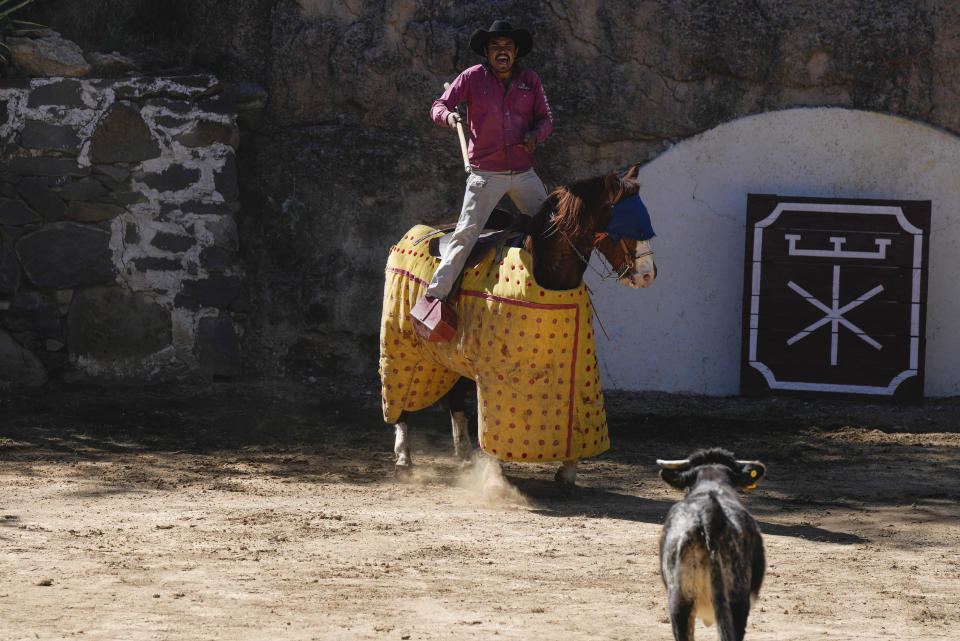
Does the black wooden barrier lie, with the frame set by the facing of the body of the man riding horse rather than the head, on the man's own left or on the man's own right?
on the man's own left

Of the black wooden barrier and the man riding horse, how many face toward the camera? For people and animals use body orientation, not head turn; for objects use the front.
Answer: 2

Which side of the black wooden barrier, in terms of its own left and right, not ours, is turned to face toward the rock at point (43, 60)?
right

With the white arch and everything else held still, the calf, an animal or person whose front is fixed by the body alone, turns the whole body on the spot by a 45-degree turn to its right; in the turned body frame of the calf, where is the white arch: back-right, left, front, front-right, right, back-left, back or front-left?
front-left

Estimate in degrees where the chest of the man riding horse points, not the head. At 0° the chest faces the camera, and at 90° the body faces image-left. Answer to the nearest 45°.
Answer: approximately 0°

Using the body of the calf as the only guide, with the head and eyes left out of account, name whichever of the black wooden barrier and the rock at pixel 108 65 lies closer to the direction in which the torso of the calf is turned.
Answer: the black wooden barrier

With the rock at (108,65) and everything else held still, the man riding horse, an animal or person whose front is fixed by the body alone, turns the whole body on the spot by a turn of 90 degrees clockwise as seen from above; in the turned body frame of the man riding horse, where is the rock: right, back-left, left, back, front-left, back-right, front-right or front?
front-right

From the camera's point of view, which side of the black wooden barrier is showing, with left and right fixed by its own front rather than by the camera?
front

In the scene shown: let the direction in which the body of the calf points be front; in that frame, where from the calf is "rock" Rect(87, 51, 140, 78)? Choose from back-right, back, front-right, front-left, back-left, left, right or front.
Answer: front-left

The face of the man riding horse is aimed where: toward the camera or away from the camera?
toward the camera

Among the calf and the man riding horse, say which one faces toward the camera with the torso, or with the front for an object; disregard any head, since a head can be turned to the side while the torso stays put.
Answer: the man riding horse

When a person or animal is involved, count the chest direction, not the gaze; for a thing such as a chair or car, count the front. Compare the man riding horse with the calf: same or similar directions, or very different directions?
very different directions

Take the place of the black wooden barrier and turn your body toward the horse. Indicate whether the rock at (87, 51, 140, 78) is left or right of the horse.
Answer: right

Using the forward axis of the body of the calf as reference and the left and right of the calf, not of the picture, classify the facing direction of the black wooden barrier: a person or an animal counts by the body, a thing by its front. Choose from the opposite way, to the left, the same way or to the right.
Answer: the opposite way

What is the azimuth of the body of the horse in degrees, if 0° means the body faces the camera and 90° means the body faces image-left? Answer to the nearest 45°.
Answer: approximately 315°

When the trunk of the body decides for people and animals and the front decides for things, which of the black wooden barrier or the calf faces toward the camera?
the black wooden barrier

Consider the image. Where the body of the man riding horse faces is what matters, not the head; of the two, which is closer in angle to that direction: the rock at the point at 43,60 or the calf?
the calf

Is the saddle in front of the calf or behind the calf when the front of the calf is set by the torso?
in front

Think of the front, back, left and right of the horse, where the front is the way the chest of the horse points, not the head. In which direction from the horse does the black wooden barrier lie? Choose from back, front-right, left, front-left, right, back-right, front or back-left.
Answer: left

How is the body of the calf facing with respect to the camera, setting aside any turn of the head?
away from the camera
